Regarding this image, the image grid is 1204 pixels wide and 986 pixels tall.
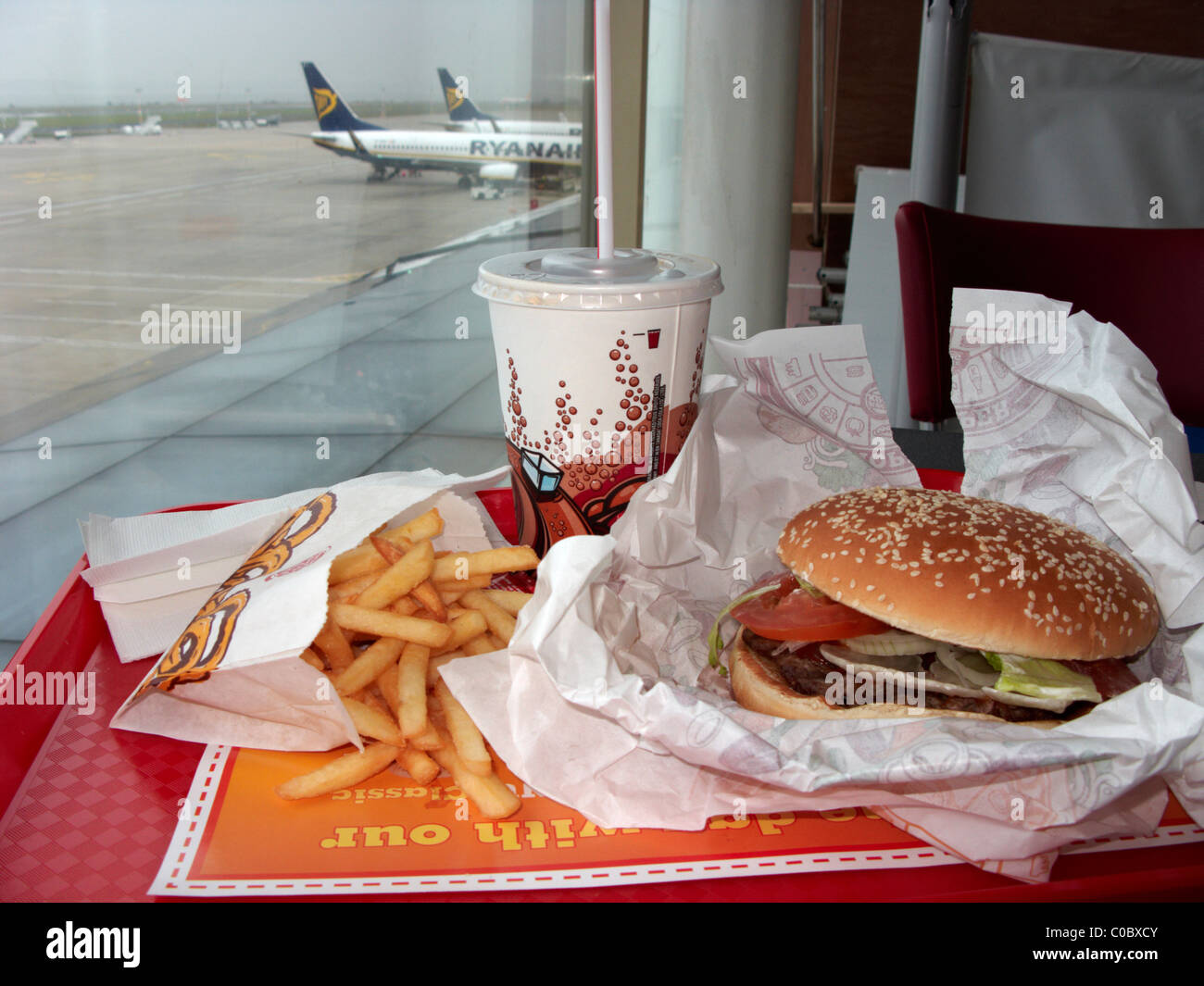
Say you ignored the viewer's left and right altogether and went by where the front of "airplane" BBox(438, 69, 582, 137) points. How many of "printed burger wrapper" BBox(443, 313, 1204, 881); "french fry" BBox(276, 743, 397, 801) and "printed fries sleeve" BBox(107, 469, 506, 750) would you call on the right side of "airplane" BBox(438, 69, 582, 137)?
3

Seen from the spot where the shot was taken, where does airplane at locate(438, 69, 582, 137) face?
facing to the right of the viewer

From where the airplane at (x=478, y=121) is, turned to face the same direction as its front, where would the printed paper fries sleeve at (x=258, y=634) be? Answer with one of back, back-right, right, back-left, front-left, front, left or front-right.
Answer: right

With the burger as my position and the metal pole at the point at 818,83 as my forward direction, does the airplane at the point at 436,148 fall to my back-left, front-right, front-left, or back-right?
front-left

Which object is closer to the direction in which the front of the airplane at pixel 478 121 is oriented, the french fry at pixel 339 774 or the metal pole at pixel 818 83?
the metal pole

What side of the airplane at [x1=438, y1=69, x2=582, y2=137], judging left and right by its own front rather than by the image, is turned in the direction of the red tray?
right

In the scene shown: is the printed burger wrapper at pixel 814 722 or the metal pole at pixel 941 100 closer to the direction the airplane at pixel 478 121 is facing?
the metal pole

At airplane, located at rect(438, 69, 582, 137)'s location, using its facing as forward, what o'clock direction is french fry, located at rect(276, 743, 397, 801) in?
The french fry is roughly at 3 o'clock from the airplane.

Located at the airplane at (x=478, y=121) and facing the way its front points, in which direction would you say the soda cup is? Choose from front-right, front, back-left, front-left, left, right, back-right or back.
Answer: right

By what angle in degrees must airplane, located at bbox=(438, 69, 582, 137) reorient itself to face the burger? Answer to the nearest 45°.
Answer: approximately 90° to its right

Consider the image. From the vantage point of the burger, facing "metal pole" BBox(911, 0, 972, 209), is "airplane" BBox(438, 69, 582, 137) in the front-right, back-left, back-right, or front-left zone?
front-left

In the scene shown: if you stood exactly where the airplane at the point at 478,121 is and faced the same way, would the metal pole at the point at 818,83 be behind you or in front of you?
in front
